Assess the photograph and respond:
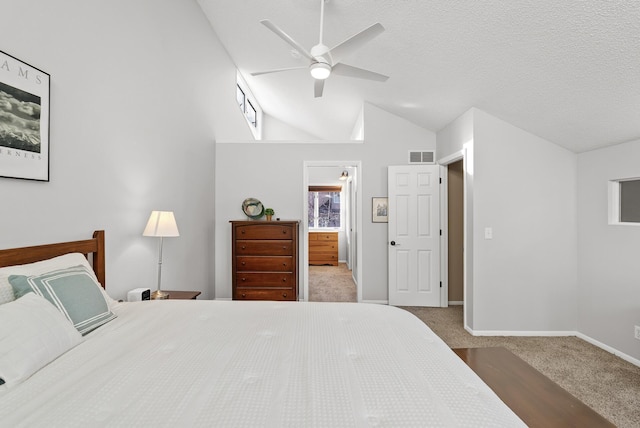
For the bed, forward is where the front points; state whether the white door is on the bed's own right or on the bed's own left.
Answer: on the bed's own left

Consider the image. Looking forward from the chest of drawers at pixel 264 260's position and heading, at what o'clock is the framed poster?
The framed poster is roughly at 1 o'clock from the chest of drawers.

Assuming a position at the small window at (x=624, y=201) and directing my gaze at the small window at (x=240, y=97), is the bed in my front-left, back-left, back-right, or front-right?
front-left

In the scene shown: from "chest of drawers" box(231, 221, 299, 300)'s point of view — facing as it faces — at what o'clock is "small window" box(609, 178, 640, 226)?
The small window is roughly at 10 o'clock from the chest of drawers.

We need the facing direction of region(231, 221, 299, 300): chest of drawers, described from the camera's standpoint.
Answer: facing the viewer

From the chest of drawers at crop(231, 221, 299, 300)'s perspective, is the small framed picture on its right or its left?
on its left

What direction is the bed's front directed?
to the viewer's right

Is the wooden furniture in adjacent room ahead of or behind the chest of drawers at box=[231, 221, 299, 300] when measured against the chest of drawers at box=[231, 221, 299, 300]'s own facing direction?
behind

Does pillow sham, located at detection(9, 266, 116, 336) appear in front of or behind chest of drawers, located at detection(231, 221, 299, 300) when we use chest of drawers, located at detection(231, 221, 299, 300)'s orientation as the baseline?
in front

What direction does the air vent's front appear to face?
toward the camera

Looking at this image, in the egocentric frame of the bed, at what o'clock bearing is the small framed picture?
The small framed picture is roughly at 10 o'clock from the bed.

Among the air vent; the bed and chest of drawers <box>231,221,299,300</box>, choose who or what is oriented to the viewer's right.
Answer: the bed

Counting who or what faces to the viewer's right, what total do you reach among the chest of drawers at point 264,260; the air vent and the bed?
1

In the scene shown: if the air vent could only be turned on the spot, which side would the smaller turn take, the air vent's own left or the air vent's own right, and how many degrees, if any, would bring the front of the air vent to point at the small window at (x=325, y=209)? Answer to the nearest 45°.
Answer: approximately 135° to the air vent's own right

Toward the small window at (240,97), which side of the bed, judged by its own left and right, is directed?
left

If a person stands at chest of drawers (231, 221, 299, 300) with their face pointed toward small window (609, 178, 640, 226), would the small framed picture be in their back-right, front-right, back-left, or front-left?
front-left

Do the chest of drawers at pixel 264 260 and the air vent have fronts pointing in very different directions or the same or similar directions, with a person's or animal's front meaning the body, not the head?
same or similar directions
